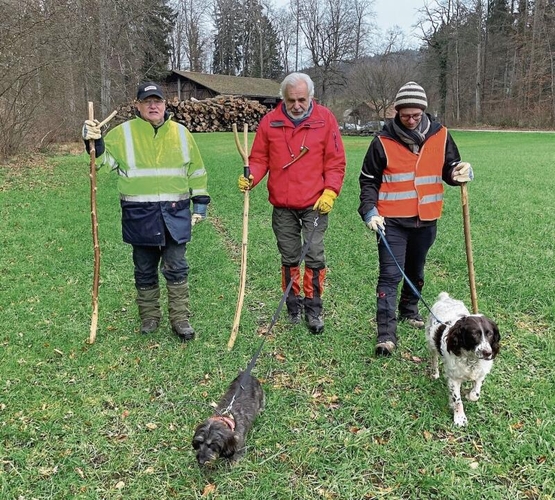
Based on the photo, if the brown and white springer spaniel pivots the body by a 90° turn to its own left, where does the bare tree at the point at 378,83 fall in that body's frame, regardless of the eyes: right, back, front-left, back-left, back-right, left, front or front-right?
front-left

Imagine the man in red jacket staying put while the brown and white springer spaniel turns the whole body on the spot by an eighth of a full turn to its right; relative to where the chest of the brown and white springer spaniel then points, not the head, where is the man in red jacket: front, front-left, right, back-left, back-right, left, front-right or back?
back-right

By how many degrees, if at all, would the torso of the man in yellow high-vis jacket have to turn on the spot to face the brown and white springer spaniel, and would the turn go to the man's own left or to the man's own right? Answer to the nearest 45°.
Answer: approximately 45° to the man's own left

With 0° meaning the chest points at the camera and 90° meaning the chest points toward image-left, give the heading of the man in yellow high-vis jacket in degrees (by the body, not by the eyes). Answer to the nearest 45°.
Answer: approximately 0°

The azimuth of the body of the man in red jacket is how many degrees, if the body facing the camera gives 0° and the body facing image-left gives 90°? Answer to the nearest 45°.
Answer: approximately 0°

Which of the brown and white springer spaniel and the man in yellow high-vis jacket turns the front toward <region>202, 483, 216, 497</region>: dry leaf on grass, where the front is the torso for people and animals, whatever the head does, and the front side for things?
the man in yellow high-vis jacket

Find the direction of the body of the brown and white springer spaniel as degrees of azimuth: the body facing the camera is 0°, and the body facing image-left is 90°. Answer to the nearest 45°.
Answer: approximately 315°

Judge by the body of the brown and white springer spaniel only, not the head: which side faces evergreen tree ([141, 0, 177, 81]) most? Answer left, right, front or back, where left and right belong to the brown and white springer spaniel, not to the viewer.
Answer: back

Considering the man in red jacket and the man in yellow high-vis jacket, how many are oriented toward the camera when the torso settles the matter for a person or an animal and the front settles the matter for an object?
2
